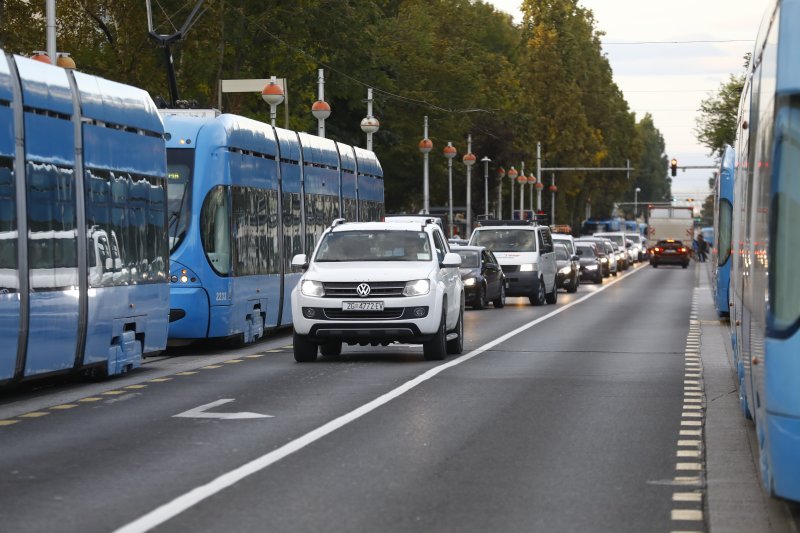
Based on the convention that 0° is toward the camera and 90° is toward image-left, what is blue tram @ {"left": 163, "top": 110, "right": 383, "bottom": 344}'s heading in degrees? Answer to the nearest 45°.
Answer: approximately 45°

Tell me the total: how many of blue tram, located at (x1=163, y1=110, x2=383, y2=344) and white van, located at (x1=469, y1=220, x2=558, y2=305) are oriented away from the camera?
0

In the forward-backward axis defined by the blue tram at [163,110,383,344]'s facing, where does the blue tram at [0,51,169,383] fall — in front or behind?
in front

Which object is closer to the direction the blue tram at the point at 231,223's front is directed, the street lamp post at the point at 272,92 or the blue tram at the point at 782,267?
the blue tram
